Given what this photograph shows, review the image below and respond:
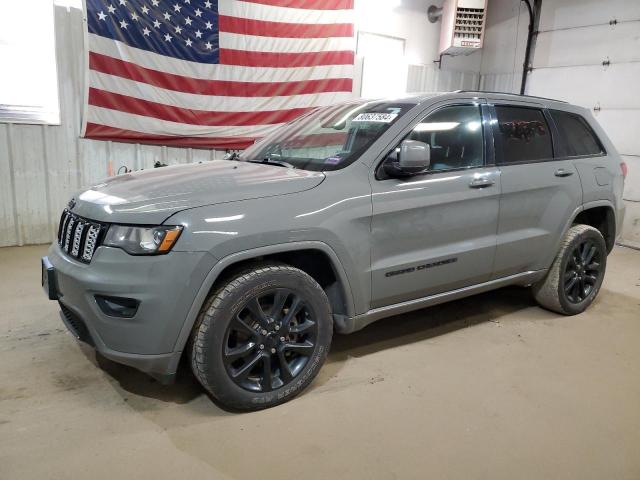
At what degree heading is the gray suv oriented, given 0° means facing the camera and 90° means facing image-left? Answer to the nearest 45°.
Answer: approximately 45°

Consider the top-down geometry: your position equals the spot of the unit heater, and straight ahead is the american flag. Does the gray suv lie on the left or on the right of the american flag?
left

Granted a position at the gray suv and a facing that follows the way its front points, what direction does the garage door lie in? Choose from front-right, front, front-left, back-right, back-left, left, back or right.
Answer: back

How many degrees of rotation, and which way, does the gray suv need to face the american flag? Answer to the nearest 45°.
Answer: approximately 135° to its right

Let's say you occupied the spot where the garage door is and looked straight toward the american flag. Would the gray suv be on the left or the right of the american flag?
left

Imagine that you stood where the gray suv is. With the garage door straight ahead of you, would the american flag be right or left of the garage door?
left

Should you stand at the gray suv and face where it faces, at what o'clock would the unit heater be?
The unit heater is roughly at 5 o'clock from the gray suv.
